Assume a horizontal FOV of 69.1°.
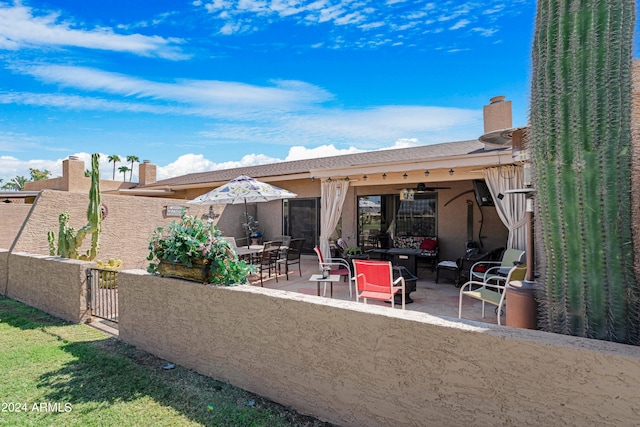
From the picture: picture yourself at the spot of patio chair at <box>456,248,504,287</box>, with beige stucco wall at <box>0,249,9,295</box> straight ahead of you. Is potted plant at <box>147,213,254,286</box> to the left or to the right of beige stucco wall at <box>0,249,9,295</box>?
left

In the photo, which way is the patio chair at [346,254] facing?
to the viewer's right

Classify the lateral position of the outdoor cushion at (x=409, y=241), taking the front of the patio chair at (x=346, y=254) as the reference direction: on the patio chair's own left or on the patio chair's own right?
on the patio chair's own left
